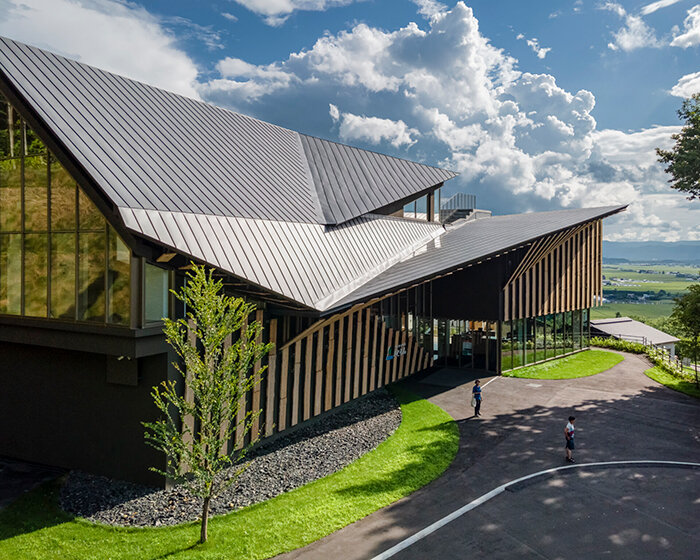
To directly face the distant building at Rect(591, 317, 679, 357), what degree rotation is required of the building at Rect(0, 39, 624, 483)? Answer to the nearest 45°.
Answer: approximately 90° to its left

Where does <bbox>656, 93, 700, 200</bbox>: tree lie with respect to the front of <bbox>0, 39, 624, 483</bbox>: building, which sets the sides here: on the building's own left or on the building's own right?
on the building's own left

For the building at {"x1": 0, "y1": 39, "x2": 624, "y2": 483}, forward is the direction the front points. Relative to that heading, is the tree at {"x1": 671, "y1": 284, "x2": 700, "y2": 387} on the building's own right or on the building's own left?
on the building's own left

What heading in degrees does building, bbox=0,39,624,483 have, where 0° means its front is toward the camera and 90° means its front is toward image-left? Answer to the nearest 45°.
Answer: approximately 315°

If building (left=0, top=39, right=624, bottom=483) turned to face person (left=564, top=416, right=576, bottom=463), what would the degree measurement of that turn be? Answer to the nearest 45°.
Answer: approximately 45° to its left
